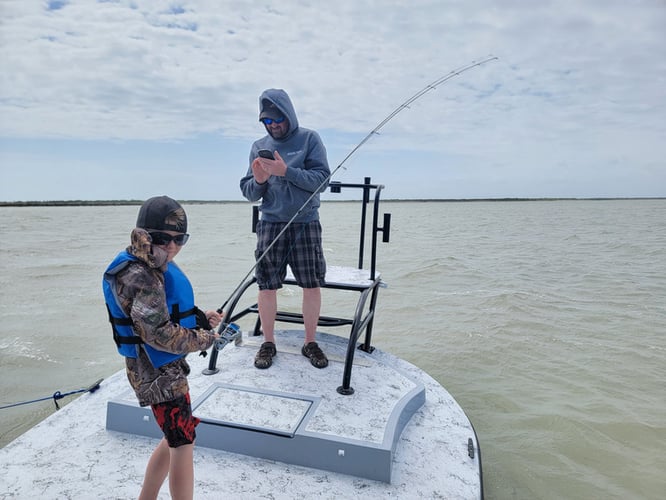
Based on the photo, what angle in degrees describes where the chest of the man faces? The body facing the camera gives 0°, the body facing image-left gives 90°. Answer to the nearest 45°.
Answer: approximately 0°
